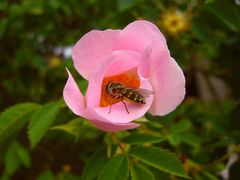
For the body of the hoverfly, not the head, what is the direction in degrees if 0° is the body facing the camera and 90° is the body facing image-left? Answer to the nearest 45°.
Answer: approximately 90°
